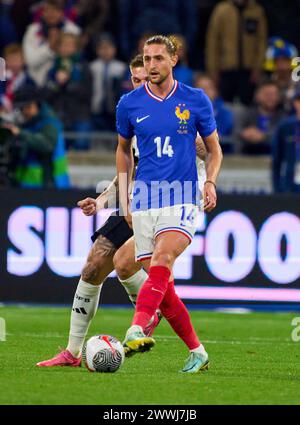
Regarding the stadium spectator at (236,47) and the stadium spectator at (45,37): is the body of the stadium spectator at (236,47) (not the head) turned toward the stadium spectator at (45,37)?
no

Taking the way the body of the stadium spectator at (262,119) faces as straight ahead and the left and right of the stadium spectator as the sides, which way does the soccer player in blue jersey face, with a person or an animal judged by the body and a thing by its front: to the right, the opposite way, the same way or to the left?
the same way

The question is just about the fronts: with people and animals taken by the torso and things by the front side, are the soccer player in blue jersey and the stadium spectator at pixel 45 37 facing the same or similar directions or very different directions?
same or similar directions

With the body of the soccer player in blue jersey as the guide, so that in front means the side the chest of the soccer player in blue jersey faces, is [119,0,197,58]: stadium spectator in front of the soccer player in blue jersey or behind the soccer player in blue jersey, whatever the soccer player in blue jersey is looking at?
behind

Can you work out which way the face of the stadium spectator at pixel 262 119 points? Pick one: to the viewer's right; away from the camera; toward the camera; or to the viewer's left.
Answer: toward the camera

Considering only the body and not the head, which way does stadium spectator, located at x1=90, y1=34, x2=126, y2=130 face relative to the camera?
toward the camera

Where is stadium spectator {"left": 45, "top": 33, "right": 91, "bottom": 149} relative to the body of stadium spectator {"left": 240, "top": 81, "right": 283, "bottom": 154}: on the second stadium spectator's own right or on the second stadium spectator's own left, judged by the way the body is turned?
on the second stadium spectator's own right

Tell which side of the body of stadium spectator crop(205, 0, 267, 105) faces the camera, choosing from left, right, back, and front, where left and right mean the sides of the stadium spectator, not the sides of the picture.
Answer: front

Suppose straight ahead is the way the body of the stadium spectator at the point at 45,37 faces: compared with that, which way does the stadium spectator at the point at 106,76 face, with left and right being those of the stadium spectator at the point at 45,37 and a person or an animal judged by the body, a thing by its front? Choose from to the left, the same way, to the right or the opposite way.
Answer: the same way

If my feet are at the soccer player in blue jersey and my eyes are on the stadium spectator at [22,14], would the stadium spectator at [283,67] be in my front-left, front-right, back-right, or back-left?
front-right

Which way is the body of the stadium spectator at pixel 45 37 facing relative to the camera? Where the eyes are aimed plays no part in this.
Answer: toward the camera

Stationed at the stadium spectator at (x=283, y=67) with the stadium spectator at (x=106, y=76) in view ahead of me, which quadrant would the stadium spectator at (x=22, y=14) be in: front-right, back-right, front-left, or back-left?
front-right

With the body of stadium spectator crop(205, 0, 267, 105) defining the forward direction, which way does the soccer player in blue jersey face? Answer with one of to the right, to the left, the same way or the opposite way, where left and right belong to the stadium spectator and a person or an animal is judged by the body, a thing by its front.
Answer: the same way

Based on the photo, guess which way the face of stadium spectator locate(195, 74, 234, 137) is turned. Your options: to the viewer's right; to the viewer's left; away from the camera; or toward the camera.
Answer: toward the camera

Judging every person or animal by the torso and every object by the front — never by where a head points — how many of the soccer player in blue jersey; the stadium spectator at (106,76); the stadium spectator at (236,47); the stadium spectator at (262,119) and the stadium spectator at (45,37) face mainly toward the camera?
5

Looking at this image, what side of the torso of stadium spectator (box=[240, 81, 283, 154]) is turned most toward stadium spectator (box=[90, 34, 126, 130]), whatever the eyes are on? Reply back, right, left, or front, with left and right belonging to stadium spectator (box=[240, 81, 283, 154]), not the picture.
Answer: right

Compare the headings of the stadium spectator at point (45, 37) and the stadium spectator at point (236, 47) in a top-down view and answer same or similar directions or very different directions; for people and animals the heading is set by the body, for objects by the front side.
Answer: same or similar directions

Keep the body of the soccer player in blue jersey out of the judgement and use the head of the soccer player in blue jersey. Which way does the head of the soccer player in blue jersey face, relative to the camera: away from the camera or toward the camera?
toward the camera

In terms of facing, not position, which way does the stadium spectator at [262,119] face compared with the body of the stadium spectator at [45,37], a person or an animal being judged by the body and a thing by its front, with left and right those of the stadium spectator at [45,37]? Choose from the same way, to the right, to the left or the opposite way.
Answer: the same way

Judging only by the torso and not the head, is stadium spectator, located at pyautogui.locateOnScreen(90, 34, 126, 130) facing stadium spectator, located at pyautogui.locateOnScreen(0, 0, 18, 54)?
no
